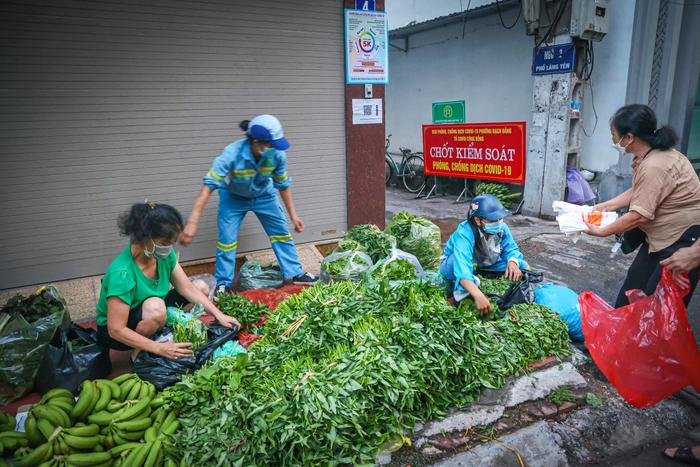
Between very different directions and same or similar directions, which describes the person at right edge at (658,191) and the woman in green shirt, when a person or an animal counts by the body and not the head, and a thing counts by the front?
very different directions

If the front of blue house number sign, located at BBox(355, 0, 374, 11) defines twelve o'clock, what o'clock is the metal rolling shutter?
The metal rolling shutter is roughly at 2 o'clock from the blue house number sign.

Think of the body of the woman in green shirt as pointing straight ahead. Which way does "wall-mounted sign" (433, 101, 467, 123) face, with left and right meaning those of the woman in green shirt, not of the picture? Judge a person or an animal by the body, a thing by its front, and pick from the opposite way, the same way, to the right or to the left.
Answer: to the right

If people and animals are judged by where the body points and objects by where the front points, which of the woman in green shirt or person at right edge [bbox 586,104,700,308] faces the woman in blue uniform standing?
the person at right edge

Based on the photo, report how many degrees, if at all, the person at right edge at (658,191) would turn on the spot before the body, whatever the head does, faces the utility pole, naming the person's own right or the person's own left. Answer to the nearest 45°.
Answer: approximately 90° to the person's own right

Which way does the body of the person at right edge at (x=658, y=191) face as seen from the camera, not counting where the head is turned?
to the viewer's left

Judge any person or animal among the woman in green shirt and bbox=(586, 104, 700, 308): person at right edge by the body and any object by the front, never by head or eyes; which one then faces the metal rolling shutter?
the person at right edge

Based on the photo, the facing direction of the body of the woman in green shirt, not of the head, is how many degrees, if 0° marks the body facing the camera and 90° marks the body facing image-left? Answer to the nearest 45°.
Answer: approximately 315°

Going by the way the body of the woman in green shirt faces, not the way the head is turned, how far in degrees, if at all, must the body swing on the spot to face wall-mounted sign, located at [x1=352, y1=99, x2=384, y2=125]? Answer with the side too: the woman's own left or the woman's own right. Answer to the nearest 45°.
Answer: approximately 90° to the woman's own left

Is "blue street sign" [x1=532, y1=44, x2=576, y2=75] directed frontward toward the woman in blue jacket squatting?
yes

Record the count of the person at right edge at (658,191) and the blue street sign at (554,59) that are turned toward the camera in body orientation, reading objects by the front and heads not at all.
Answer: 1

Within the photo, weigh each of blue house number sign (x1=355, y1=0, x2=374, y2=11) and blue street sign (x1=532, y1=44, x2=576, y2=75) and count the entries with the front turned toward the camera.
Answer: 2
